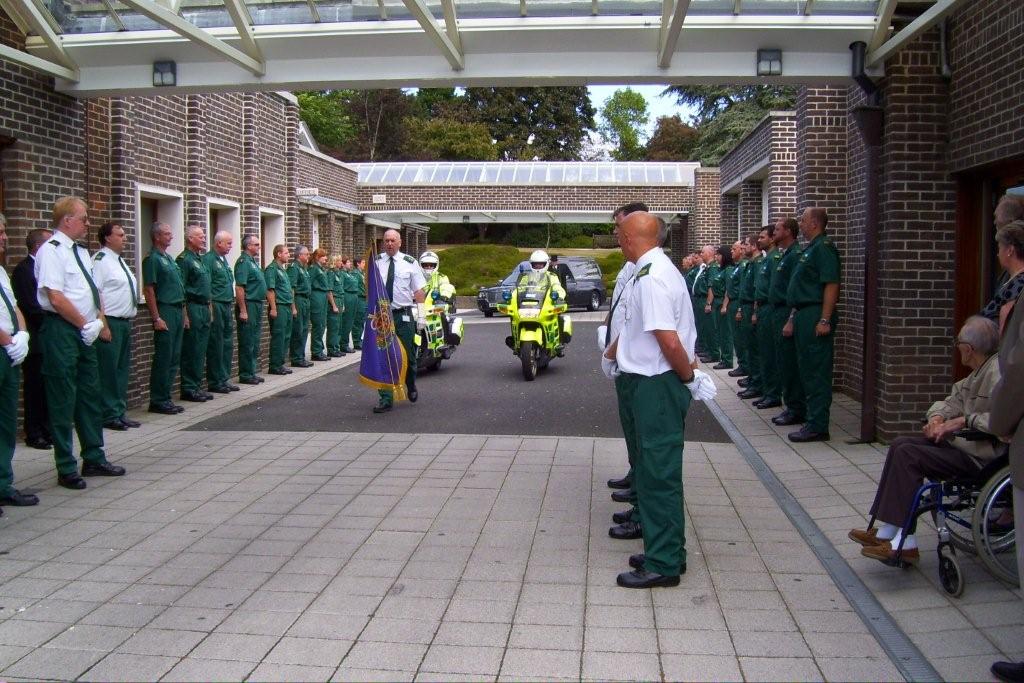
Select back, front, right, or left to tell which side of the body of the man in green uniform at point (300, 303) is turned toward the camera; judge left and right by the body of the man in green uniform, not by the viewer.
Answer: right

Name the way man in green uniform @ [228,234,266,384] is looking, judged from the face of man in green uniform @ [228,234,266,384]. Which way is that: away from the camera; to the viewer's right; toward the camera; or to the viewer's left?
to the viewer's right

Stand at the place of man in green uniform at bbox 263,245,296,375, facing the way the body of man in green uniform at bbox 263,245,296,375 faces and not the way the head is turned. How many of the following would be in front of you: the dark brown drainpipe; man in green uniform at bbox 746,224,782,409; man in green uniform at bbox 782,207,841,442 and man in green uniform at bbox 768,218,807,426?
4

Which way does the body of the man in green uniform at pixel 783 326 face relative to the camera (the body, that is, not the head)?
to the viewer's left

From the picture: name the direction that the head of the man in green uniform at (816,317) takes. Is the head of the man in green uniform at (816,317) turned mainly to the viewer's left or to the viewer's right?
to the viewer's left

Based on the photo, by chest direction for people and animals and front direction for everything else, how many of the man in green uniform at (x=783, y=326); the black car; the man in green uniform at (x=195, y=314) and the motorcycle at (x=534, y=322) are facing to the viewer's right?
1

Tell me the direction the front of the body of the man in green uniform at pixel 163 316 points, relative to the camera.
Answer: to the viewer's right

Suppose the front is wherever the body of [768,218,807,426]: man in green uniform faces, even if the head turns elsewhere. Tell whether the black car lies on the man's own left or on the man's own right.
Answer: on the man's own right

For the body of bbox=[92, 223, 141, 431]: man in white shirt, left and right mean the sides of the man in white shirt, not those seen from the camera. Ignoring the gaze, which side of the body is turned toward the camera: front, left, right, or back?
right

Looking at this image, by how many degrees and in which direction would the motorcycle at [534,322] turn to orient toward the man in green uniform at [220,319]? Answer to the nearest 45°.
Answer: approximately 90° to its right

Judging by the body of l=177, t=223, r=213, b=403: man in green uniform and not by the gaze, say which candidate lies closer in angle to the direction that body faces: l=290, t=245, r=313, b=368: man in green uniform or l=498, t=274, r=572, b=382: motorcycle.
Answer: the motorcycle

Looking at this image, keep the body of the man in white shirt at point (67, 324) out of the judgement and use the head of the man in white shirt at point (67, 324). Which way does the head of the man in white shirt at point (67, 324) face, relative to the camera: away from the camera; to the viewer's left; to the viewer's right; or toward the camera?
to the viewer's right

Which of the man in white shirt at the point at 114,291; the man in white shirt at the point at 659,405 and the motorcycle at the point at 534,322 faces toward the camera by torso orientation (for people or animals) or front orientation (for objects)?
the motorcycle

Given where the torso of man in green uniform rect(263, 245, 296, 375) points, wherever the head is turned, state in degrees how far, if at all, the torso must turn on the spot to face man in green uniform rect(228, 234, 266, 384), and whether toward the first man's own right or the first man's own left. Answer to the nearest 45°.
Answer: approximately 45° to the first man's own right
